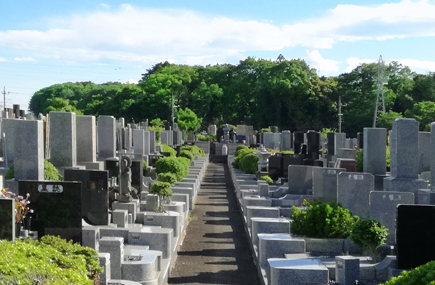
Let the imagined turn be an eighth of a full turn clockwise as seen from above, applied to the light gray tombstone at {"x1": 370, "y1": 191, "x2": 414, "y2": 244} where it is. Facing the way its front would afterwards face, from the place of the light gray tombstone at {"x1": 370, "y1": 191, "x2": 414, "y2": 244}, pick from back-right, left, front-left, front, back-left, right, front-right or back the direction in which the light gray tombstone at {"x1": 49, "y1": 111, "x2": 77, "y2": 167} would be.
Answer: front-right

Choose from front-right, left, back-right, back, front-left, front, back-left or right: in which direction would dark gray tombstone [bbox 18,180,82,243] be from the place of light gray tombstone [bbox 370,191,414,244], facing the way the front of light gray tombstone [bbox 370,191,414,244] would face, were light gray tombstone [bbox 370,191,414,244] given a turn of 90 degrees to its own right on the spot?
front-left

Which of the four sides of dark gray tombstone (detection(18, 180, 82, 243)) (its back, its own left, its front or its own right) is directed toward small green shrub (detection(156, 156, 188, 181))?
back

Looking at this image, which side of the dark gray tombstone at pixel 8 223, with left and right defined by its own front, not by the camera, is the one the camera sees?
front

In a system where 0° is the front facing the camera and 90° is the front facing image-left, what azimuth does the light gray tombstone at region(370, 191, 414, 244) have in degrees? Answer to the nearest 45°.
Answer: approximately 0°

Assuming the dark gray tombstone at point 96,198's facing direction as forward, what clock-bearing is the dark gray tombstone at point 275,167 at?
the dark gray tombstone at point 275,167 is roughly at 7 o'clock from the dark gray tombstone at point 96,198.

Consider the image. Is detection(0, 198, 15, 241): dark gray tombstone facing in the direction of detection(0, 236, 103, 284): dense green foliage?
yes
